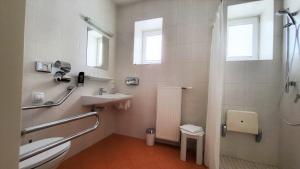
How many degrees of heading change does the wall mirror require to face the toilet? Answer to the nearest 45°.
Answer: approximately 45° to its right

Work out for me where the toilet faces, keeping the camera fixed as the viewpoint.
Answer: facing away from the viewer and to the right of the viewer

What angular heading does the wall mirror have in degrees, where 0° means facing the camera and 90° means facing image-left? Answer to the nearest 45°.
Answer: approximately 315°

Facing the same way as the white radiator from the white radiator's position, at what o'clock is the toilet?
The toilet is roughly at 1 o'clock from the white radiator.

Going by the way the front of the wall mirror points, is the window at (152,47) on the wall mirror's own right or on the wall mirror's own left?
on the wall mirror's own left

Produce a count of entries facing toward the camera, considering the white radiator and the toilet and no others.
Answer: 1

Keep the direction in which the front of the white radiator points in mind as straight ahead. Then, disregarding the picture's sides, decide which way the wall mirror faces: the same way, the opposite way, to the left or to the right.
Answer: to the left

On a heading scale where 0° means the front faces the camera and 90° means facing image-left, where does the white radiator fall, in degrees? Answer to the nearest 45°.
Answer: approximately 0°

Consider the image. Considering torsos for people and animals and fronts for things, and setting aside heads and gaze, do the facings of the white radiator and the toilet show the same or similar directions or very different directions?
very different directions
